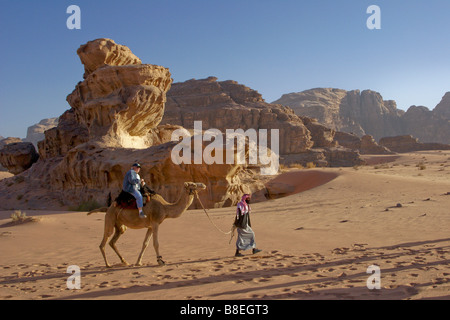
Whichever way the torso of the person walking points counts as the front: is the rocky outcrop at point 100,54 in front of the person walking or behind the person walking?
behind

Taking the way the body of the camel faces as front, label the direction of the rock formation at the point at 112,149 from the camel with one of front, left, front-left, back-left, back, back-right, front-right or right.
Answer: left

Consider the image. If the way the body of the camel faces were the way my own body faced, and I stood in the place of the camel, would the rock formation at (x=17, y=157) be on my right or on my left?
on my left

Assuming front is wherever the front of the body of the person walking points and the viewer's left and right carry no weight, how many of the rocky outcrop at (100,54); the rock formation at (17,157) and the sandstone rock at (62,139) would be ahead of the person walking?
0

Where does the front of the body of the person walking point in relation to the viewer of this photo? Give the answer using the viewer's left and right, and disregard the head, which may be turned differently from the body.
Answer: facing the viewer and to the right of the viewer

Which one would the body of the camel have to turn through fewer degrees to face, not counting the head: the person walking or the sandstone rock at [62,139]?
the person walking

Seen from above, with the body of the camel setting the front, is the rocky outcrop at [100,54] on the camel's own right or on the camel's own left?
on the camel's own left

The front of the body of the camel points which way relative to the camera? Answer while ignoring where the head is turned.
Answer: to the viewer's right

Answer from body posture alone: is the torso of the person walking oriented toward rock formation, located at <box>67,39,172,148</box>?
no

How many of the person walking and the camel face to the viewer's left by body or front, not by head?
0
